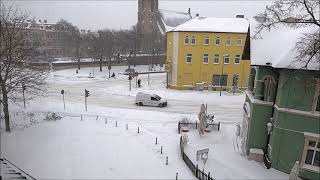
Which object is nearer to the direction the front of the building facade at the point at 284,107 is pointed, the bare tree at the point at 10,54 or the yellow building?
the bare tree

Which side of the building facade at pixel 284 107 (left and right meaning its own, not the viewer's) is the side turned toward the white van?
right

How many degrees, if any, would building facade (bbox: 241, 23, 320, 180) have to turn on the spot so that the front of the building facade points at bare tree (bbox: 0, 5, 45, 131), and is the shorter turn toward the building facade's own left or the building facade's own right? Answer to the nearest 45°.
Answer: approximately 45° to the building facade's own right

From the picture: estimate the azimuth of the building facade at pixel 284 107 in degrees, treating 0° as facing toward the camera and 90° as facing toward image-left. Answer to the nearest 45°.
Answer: approximately 45°

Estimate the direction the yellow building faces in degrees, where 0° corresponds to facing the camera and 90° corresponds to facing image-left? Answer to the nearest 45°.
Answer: approximately 0°

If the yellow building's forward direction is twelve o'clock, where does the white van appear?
The white van is roughly at 1 o'clock from the yellow building.

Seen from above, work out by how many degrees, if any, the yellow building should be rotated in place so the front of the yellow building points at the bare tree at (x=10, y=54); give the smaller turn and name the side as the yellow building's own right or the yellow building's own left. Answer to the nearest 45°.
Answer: approximately 45° to the yellow building's own right

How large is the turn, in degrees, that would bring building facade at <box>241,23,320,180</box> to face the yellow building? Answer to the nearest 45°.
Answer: approximately 135° to its right
